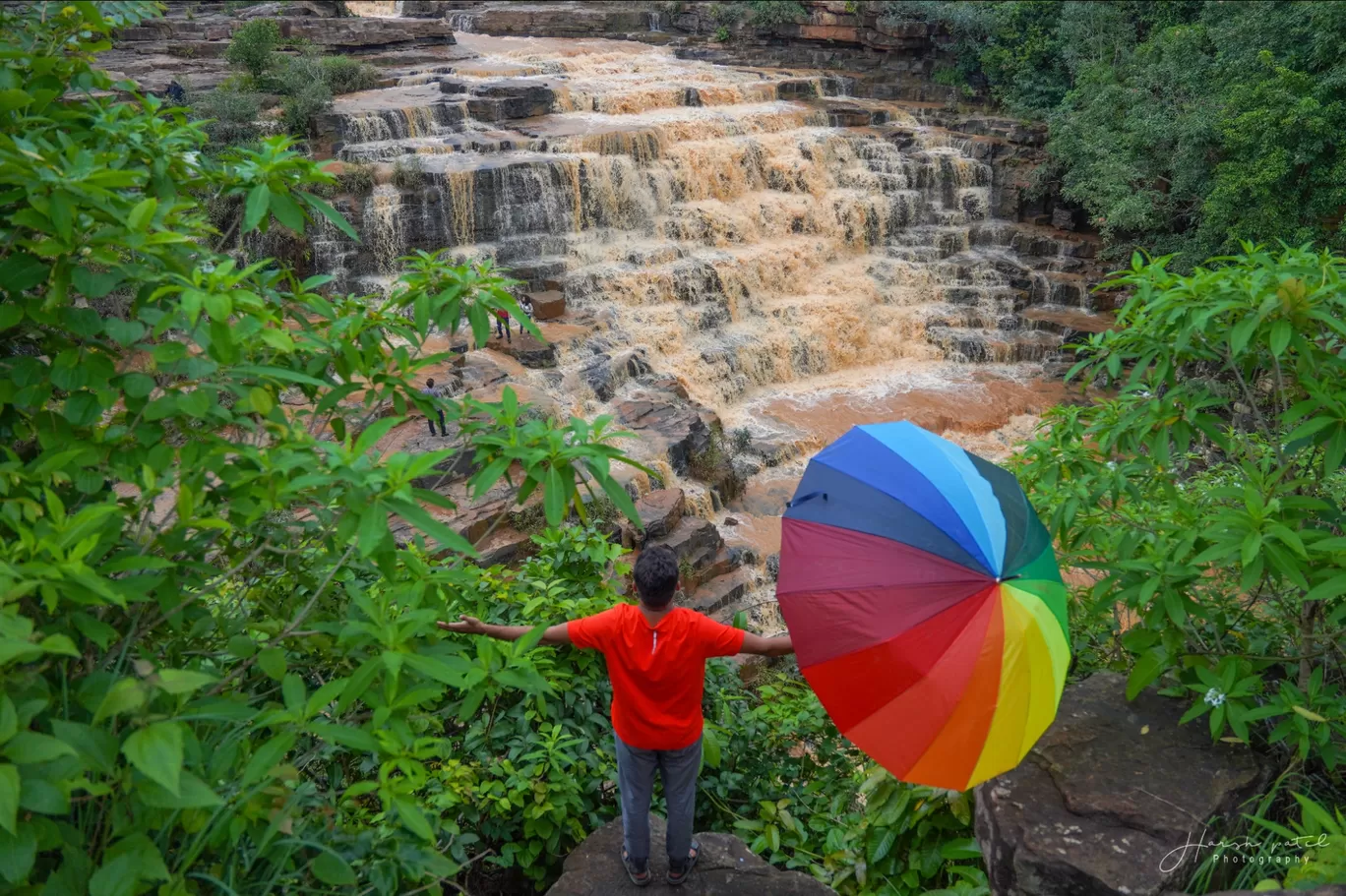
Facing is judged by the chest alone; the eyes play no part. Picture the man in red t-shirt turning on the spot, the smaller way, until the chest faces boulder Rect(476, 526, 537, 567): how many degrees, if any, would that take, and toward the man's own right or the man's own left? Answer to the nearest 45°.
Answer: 0° — they already face it

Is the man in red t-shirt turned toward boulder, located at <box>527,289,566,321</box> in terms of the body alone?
yes

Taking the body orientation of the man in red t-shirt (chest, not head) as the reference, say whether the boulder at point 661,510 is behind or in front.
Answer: in front

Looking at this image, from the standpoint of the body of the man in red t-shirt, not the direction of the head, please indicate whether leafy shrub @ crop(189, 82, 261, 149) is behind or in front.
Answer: in front

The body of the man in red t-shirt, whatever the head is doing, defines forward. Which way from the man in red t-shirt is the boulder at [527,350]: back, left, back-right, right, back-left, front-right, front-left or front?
front

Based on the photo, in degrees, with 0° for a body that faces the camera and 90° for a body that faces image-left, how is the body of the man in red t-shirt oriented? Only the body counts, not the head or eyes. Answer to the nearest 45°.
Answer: approximately 180°

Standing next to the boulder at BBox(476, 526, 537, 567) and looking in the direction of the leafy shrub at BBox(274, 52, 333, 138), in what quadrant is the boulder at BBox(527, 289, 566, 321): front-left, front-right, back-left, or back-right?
front-right

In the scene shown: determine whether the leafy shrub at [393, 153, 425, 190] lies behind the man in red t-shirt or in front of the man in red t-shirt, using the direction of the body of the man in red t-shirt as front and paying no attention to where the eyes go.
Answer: in front

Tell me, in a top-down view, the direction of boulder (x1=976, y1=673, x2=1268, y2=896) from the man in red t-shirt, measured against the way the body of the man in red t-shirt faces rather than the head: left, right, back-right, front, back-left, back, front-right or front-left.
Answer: right

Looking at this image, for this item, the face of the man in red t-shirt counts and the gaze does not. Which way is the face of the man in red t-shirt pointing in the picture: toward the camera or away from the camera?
away from the camera

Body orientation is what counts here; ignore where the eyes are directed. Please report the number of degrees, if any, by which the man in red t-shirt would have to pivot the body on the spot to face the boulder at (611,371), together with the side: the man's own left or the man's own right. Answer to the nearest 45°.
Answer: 0° — they already face it
